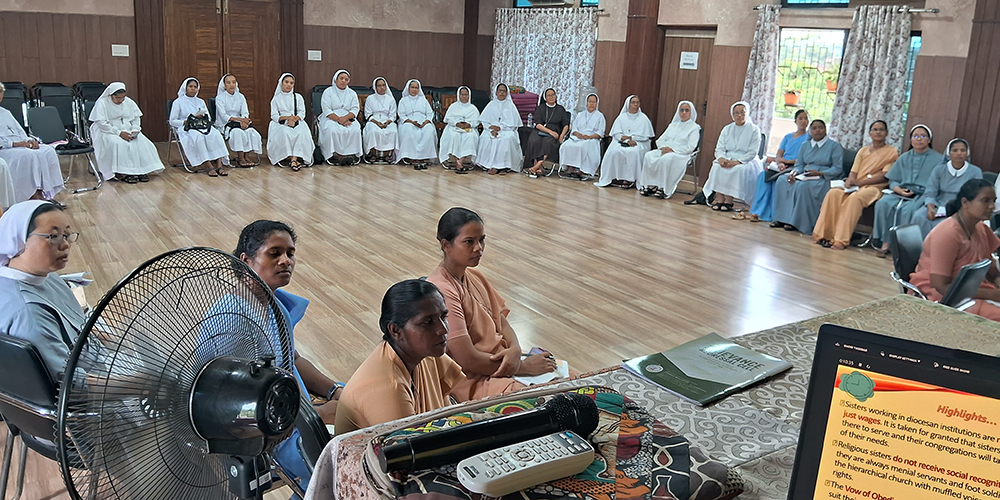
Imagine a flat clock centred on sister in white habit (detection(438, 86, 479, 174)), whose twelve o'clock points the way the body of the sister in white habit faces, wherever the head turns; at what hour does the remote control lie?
The remote control is roughly at 12 o'clock from the sister in white habit.

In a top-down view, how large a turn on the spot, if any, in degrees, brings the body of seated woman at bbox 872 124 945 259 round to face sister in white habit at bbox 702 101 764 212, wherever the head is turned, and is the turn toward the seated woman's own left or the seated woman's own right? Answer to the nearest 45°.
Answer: approximately 90° to the seated woman's own right

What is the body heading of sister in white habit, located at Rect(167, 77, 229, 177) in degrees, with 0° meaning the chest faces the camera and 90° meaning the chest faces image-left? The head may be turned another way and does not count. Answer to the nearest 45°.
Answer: approximately 315°

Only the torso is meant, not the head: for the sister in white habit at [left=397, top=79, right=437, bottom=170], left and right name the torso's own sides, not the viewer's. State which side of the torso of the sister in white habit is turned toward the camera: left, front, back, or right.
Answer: front

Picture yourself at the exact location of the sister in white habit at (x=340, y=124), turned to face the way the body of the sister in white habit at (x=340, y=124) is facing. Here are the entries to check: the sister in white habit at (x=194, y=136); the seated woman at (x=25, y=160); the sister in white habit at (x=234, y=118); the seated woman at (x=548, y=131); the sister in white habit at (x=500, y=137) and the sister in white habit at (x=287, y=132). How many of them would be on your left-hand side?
2

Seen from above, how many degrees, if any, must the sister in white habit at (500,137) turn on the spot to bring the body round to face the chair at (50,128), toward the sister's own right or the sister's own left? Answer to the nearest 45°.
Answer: approximately 45° to the sister's own right

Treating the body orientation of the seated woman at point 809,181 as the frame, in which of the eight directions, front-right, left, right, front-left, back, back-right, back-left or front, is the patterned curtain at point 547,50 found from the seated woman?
right

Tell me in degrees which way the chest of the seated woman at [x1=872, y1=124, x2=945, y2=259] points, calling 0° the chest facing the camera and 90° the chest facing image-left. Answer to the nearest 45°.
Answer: approximately 45°

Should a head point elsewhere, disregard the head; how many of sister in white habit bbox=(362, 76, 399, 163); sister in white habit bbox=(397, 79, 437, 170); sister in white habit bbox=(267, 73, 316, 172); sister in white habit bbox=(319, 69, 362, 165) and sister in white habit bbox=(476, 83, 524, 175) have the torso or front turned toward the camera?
5

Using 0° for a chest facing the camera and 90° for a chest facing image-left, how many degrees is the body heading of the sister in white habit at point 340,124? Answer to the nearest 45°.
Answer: approximately 0°

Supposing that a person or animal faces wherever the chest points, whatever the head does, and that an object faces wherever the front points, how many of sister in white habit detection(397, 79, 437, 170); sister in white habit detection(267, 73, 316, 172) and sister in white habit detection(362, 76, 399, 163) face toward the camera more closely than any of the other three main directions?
3

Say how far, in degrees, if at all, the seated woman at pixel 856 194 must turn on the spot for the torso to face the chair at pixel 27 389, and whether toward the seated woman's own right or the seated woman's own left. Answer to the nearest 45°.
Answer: approximately 45° to the seated woman's own left

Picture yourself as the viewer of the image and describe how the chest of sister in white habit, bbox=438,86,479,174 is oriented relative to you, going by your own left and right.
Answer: facing the viewer

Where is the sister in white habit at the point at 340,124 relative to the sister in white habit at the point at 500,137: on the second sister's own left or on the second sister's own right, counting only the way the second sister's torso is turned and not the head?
on the second sister's own right

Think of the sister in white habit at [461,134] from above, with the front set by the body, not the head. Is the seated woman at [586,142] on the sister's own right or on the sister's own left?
on the sister's own left

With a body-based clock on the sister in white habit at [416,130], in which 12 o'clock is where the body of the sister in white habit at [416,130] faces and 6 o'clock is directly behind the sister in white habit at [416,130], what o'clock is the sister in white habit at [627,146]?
the sister in white habit at [627,146] is roughly at 10 o'clock from the sister in white habit at [416,130].
